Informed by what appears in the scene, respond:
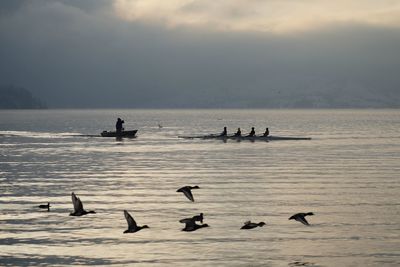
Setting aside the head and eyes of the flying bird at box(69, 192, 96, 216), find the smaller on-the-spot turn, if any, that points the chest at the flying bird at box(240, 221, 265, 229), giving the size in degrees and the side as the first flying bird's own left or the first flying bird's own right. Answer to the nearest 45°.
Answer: approximately 45° to the first flying bird's own right

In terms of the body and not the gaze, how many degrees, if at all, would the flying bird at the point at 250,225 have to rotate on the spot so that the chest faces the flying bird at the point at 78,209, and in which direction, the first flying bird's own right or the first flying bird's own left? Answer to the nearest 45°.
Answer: approximately 180°

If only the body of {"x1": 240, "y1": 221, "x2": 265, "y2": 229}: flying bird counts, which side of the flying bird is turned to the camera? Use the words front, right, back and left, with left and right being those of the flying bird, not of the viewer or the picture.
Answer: right

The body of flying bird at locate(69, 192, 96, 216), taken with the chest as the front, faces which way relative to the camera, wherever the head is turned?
to the viewer's right
